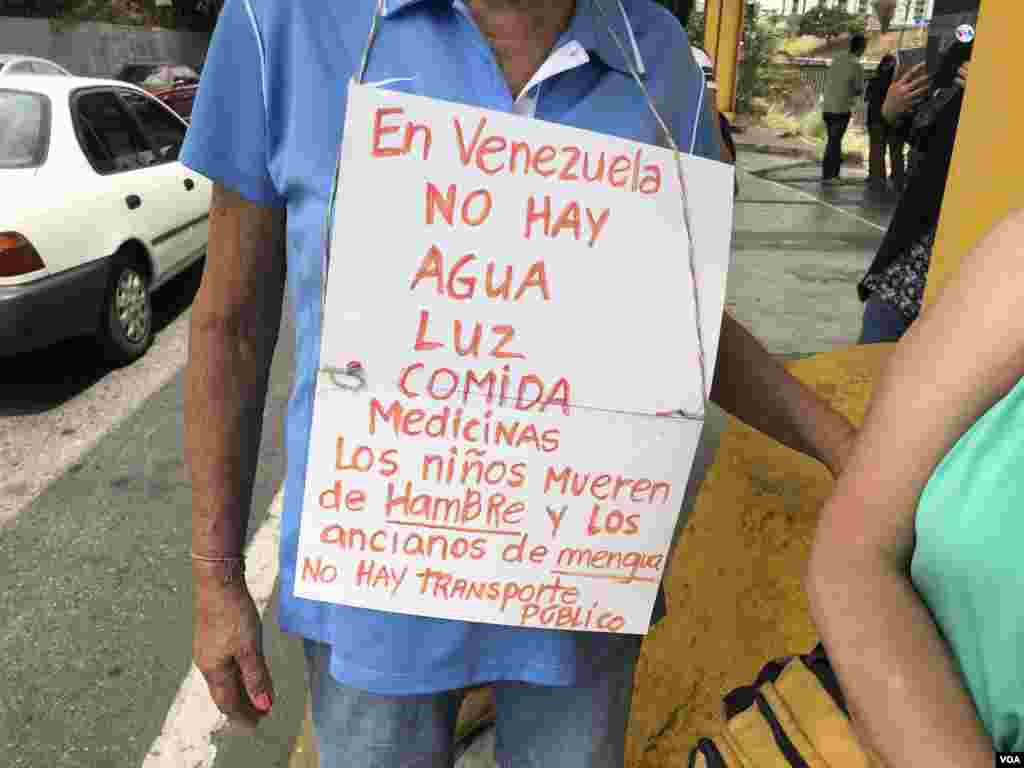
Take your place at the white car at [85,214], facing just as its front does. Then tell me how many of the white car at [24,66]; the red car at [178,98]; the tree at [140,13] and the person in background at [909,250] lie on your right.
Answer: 1

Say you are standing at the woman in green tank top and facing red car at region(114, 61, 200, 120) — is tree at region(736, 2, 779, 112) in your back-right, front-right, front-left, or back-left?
front-right

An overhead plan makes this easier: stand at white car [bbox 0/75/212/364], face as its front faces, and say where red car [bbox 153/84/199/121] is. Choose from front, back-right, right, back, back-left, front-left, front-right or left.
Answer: front-left

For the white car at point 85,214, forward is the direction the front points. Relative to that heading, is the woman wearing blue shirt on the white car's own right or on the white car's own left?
on the white car's own right

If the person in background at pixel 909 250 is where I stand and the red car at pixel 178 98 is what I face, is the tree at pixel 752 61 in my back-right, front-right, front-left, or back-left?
front-right

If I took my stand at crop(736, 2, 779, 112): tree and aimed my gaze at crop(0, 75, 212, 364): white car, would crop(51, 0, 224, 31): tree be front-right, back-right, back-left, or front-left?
front-right

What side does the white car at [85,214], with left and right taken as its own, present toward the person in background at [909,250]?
right

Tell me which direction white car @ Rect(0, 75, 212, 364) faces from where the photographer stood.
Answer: facing away from the viewer and to the right of the viewer

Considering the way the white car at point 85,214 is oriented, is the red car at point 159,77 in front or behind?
in front

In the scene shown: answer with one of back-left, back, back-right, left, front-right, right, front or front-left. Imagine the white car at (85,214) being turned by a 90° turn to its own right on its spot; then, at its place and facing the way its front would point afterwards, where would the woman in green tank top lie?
front-right

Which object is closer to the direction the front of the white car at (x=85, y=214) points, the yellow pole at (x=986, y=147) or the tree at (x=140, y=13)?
the tree

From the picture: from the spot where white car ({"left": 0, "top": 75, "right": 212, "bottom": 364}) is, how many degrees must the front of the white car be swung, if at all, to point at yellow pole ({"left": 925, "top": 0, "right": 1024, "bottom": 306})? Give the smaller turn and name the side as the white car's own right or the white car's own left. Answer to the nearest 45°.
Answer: approximately 90° to the white car's own right

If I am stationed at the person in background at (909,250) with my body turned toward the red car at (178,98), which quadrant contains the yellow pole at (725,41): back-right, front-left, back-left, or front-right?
front-right

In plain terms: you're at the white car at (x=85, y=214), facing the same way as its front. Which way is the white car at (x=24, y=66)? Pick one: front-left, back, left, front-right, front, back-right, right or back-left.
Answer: front-left
